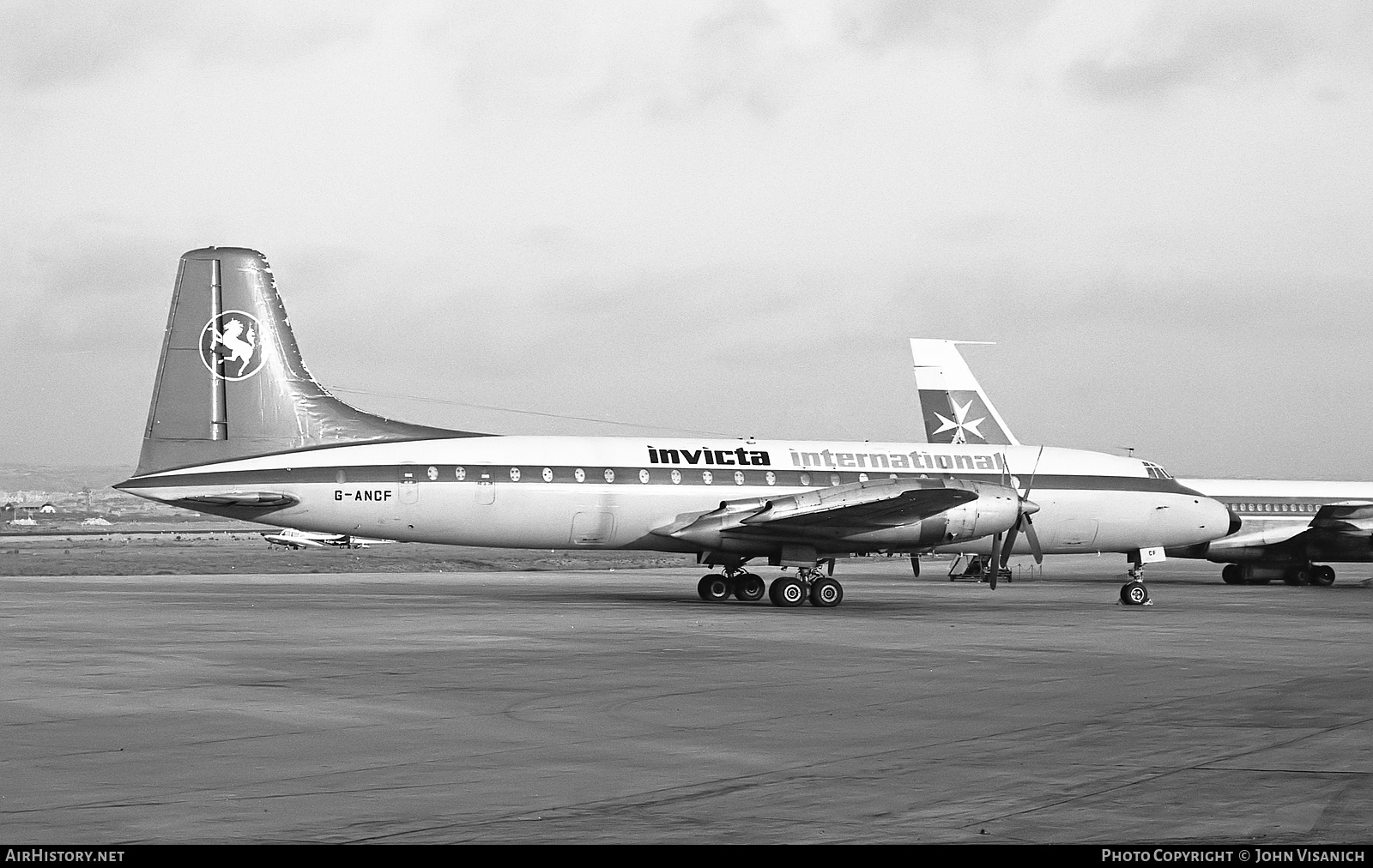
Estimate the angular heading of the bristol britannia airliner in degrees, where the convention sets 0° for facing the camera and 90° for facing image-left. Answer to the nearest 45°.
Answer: approximately 270°

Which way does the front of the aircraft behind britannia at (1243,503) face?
to the viewer's right
